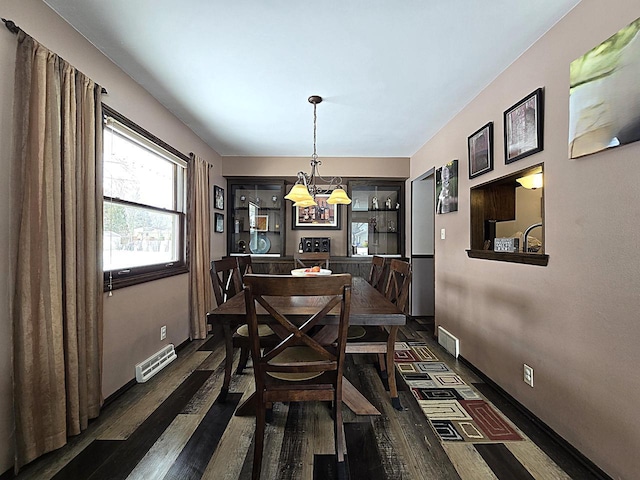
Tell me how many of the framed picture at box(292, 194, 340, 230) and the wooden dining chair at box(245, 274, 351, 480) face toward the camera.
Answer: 1

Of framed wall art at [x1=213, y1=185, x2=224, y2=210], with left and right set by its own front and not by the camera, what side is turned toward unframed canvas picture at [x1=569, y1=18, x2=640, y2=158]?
front

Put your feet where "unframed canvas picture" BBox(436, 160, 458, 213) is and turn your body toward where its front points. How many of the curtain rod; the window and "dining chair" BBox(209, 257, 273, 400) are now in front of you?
3

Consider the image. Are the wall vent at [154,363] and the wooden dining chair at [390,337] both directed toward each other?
yes

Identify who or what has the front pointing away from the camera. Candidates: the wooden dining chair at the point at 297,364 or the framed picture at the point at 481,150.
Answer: the wooden dining chair

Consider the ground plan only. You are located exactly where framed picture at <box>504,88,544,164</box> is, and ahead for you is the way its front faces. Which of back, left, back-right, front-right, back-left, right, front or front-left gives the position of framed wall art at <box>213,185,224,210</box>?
front-right

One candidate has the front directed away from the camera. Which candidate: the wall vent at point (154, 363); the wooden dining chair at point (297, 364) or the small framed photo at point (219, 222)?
the wooden dining chair

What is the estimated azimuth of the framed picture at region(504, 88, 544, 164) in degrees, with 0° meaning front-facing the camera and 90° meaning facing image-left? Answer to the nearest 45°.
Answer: approximately 45°

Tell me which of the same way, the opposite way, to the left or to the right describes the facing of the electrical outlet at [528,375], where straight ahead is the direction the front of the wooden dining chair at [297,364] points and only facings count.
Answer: to the left

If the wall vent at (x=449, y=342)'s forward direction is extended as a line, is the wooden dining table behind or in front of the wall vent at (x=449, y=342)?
in front

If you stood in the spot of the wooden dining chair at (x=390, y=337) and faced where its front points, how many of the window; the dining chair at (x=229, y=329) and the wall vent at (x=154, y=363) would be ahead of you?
3

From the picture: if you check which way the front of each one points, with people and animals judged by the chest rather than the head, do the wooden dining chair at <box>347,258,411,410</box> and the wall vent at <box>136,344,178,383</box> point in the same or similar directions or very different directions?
very different directions

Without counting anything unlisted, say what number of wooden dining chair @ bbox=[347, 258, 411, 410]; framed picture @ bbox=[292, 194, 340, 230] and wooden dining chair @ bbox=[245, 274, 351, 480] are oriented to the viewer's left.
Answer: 1
